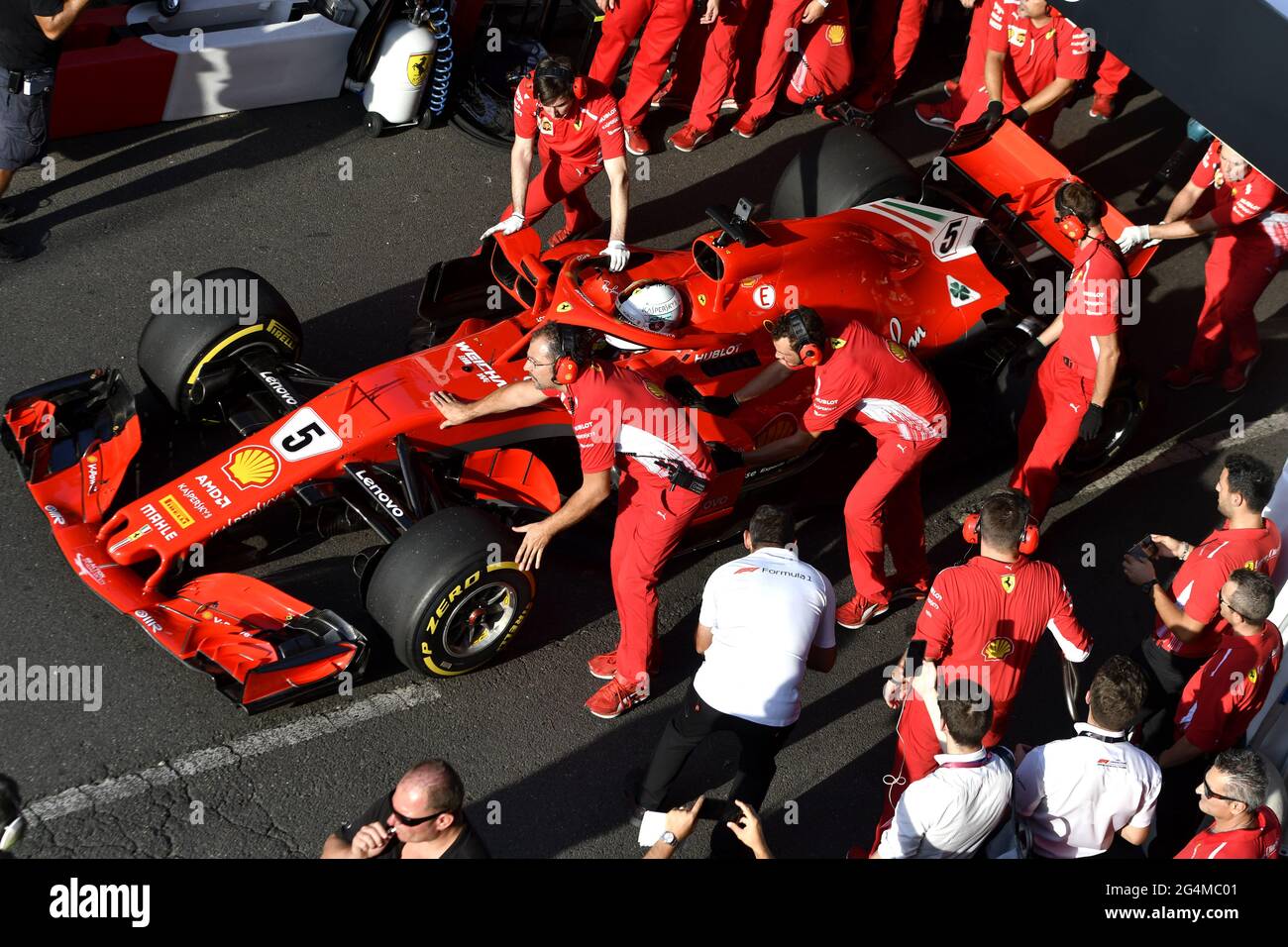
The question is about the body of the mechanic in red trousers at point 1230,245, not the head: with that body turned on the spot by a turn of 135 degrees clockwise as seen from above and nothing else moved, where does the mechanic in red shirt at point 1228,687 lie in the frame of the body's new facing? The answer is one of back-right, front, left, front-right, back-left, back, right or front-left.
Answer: back

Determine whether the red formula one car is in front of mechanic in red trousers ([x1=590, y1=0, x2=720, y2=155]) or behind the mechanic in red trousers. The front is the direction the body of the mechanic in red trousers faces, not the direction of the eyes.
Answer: in front

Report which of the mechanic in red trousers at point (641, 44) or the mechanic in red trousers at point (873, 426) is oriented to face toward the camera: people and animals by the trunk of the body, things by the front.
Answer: the mechanic in red trousers at point (641, 44)

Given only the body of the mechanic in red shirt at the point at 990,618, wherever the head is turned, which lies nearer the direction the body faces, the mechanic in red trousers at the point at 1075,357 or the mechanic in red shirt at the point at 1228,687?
the mechanic in red trousers

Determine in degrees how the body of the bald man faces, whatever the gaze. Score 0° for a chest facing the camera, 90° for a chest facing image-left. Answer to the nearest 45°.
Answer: approximately 45°

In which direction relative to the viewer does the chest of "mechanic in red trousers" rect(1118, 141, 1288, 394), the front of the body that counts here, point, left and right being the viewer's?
facing the viewer and to the left of the viewer

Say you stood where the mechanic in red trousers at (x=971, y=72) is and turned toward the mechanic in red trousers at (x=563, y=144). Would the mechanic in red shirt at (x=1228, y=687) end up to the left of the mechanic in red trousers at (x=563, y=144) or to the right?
left

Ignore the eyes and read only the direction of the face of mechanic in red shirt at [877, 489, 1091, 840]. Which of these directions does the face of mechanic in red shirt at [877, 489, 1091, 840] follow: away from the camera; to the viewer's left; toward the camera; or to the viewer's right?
away from the camera

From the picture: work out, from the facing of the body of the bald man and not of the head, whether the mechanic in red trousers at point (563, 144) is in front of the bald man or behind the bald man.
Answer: behind

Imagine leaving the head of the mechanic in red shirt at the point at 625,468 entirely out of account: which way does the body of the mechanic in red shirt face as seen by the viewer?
to the viewer's left

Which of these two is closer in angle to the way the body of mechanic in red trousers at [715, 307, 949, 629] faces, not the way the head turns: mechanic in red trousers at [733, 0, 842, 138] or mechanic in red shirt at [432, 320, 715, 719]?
the mechanic in red shirt

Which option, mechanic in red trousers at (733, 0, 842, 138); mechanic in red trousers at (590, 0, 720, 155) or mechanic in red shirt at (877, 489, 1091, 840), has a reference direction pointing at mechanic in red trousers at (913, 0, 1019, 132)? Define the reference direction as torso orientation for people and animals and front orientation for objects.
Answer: the mechanic in red shirt

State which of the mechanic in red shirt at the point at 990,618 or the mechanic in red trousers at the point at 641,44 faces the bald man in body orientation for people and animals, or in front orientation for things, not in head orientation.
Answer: the mechanic in red trousers

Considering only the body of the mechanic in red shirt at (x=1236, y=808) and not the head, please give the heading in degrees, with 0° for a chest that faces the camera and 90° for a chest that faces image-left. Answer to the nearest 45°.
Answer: approximately 90°

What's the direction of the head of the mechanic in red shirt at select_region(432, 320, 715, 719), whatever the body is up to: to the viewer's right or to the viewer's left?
to the viewer's left

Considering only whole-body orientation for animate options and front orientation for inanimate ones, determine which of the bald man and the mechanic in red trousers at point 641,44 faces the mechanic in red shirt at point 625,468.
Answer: the mechanic in red trousers

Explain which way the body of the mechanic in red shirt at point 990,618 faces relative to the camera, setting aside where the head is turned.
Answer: away from the camera
